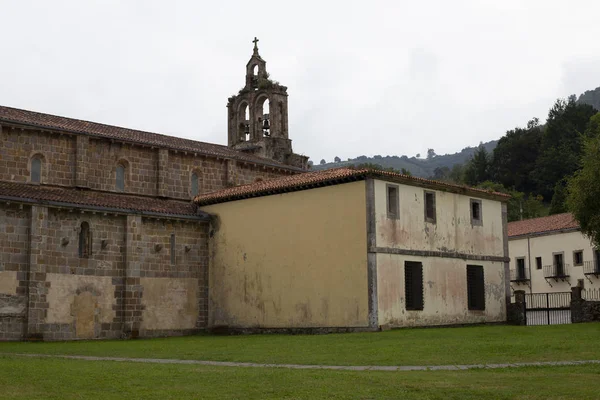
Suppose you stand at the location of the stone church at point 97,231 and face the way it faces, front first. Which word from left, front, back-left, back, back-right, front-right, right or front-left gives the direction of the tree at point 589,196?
front-left
